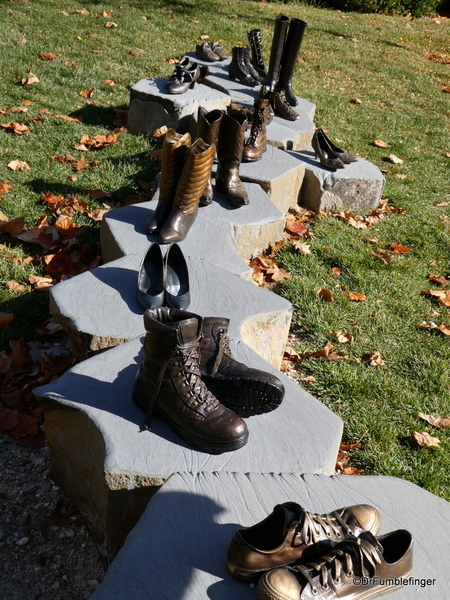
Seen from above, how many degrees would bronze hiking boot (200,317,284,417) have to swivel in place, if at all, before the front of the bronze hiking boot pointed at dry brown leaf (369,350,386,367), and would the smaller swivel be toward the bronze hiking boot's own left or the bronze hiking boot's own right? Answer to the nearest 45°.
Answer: approximately 90° to the bronze hiking boot's own left

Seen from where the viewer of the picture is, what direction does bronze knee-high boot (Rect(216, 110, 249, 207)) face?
facing the viewer and to the right of the viewer

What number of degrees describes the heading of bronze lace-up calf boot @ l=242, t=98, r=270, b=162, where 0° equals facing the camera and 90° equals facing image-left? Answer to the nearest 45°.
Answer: approximately 45°

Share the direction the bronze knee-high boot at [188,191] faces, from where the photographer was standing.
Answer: facing the viewer and to the left of the viewer

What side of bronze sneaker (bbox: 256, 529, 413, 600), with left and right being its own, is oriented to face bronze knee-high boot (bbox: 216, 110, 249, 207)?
right

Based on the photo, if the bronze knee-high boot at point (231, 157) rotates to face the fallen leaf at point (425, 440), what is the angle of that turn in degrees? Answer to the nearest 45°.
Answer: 0° — it already faces it

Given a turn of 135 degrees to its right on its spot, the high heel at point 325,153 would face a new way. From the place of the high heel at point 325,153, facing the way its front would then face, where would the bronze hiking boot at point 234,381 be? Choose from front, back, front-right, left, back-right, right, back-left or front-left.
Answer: left

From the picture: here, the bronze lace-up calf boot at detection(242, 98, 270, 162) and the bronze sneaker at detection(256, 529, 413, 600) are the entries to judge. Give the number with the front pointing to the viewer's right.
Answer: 0

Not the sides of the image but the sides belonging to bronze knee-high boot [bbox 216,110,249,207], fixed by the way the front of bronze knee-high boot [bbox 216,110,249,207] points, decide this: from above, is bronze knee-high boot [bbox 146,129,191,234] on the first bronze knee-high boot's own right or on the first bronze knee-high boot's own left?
on the first bronze knee-high boot's own right

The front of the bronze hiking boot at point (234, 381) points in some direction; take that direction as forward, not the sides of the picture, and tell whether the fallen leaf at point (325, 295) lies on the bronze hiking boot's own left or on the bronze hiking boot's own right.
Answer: on the bronze hiking boot's own left

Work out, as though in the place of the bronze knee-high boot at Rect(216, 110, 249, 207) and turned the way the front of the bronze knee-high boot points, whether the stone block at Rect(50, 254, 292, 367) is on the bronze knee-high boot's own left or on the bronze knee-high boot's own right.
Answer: on the bronze knee-high boot's own right

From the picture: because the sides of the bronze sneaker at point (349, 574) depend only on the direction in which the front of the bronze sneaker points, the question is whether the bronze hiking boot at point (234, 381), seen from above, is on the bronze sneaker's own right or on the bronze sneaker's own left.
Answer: on the bronze sneaker's own right

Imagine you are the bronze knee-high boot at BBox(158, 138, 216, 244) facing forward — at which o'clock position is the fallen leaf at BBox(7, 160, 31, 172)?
The fallen leaf is roughly at 3 o'clock from the bronze knee-high boot.

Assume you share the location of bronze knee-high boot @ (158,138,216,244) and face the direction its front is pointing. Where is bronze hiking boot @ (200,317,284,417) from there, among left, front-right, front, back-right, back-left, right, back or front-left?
front-left

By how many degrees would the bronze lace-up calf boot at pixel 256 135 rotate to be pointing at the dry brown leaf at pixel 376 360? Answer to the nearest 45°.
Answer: approximately 90° to its left
